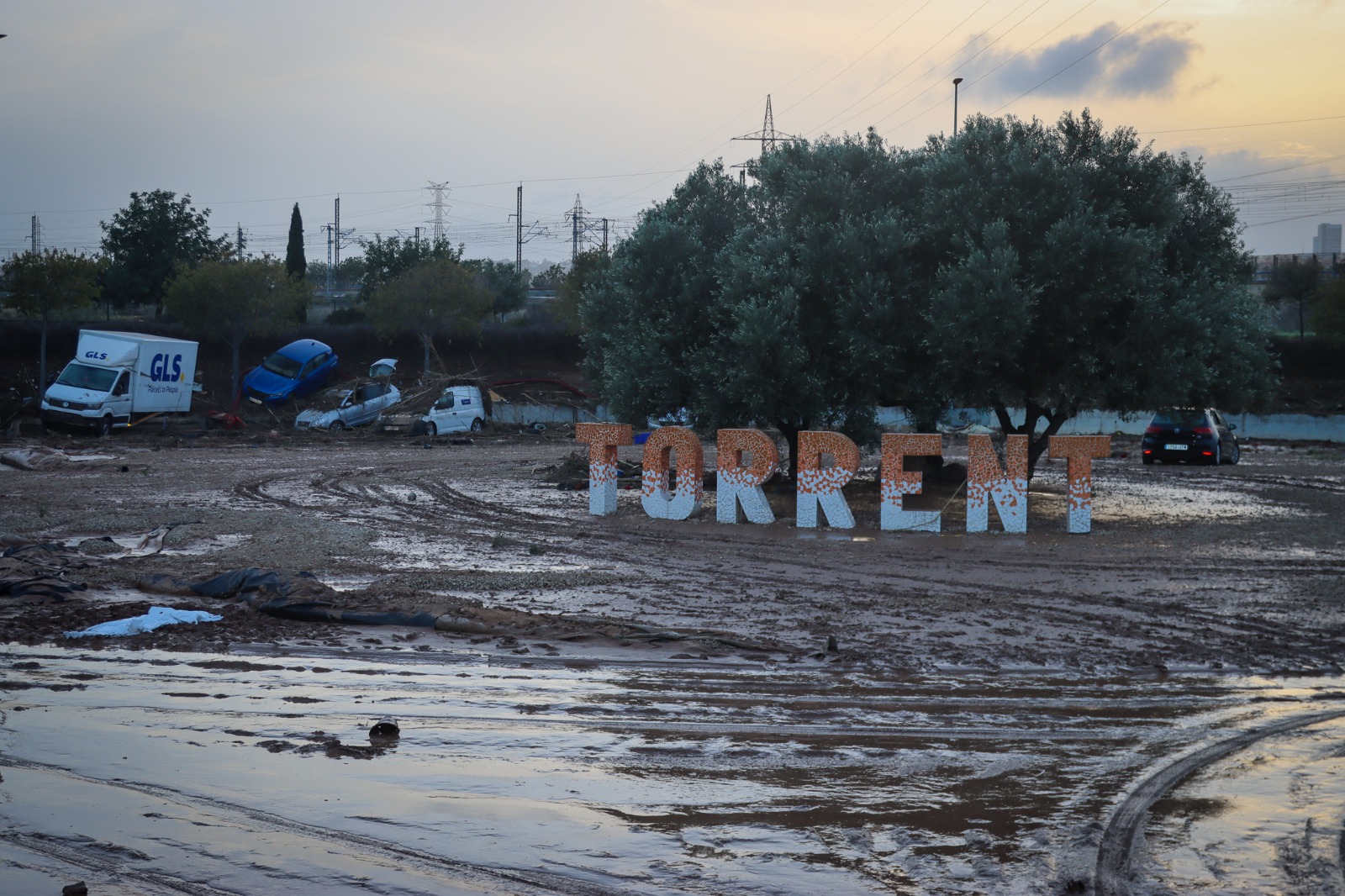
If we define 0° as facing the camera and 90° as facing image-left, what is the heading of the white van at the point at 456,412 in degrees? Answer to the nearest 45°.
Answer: approximately 45°

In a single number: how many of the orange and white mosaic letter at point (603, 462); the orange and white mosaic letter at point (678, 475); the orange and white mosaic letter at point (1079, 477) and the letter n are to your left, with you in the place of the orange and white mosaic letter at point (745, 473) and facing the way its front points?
2

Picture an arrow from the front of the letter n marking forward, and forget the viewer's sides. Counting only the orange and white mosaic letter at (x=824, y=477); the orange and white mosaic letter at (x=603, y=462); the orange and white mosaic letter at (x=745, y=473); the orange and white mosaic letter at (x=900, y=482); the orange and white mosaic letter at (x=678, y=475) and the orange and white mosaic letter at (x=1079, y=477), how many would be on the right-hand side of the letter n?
5

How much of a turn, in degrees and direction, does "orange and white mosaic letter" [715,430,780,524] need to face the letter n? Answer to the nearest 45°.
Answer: approximately 90° to its left

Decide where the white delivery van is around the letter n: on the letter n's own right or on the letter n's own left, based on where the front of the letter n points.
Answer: on the letter n's own right

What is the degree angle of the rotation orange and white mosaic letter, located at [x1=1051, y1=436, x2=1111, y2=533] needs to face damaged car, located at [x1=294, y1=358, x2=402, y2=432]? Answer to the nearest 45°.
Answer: approximately 135° to its right

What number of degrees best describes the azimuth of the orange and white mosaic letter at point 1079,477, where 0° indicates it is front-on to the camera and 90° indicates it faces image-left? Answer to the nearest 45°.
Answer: approximately 0°

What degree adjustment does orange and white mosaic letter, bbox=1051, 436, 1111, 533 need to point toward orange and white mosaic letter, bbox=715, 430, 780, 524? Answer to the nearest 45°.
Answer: approximately 90° to its right
